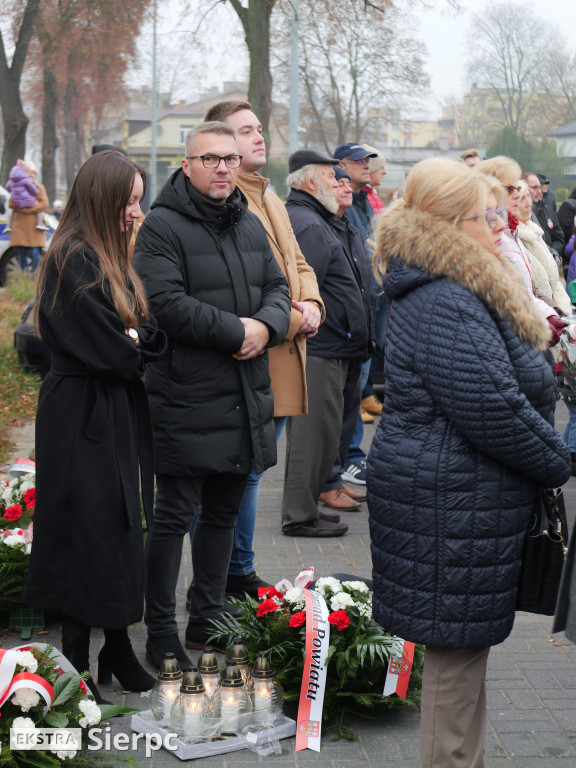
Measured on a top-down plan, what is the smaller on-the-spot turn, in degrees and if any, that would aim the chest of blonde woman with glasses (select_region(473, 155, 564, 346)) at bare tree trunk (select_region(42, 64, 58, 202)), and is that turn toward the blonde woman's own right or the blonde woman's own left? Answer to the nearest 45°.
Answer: approximately 180°

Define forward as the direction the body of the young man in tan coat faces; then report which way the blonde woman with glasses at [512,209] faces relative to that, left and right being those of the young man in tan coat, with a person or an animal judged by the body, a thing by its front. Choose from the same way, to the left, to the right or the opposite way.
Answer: the same way

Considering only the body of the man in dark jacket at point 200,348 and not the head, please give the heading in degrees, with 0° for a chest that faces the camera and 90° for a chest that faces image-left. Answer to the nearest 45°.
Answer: approximately 315°

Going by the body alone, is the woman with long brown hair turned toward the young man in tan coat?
no

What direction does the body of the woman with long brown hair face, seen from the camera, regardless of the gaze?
to the viewer's right

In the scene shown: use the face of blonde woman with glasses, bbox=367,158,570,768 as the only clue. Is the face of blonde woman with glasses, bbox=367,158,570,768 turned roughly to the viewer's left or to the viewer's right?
to the viewer's right
